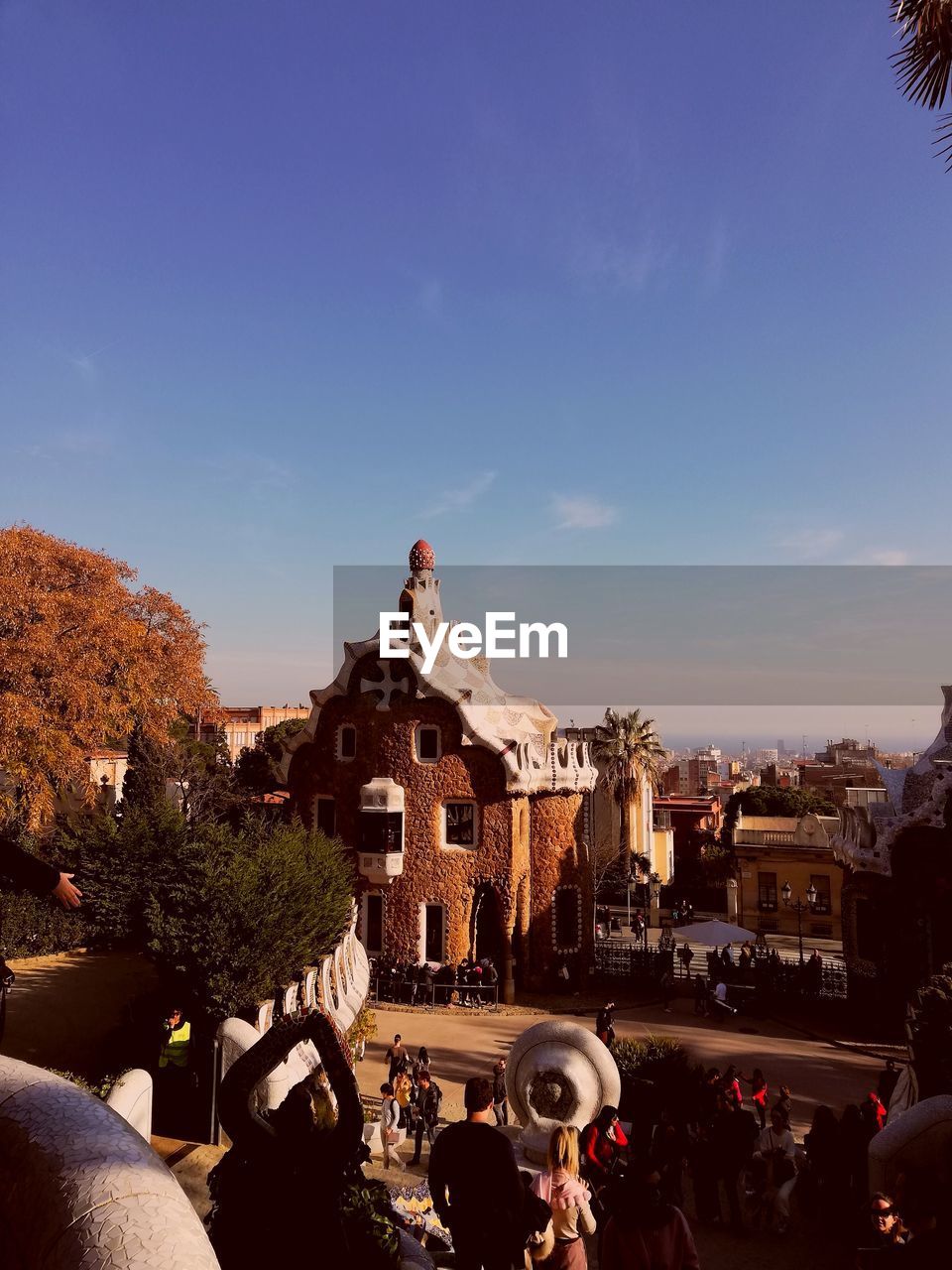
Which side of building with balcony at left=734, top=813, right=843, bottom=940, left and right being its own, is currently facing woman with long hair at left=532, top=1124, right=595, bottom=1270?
front

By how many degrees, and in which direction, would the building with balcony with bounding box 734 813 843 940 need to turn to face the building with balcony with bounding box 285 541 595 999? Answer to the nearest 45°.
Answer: approximately 45° to its right

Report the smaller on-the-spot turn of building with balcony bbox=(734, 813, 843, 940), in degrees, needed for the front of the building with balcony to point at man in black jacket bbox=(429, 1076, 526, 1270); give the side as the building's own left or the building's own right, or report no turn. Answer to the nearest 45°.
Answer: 0° — it already faces them

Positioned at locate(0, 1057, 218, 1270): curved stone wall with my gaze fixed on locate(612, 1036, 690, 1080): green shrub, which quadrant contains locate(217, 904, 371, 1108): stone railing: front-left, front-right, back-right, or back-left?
front-left

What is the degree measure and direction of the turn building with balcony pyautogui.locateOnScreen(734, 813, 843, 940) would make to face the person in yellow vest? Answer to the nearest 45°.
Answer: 0° — it already faces them

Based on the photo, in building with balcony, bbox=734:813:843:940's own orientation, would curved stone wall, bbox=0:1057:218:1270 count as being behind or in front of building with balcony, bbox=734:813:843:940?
in front

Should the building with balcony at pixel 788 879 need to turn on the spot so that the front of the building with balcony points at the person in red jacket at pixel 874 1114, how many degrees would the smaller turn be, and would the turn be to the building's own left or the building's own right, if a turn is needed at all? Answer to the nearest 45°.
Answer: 0° — it already faces them

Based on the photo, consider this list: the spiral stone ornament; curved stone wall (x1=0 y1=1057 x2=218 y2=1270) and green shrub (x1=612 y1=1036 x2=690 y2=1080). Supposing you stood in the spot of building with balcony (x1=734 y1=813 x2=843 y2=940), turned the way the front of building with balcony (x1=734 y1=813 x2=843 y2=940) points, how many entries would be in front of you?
3

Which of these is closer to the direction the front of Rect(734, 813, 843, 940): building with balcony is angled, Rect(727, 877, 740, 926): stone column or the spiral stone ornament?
the spiral stone ornament

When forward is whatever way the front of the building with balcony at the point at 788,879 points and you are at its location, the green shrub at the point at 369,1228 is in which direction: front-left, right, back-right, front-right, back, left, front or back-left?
front

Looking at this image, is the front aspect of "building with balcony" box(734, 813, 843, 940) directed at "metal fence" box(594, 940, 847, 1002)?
yes

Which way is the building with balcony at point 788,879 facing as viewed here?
toward the camera

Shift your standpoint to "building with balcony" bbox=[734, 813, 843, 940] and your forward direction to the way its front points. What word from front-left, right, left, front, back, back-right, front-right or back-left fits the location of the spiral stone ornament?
front
